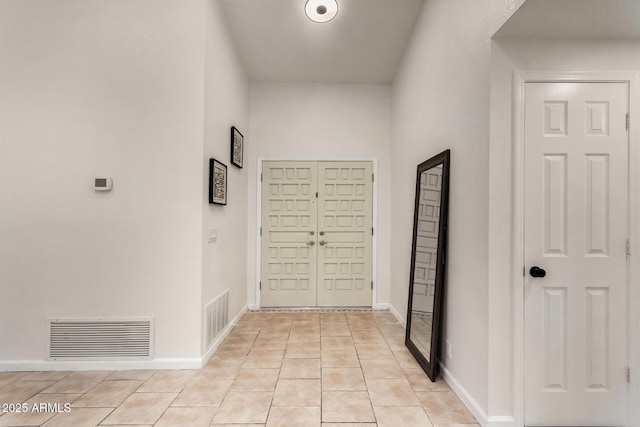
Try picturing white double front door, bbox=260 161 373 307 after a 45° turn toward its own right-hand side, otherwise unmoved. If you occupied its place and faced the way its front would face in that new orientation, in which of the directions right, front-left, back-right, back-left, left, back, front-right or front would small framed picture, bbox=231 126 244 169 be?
front

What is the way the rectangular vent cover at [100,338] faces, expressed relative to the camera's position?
facing the viewer

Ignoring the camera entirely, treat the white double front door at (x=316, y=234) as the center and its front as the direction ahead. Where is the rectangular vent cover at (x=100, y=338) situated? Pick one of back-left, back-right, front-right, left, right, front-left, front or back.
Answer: front-right

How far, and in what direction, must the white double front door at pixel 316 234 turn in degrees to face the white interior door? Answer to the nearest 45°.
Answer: approximately 45° to its left

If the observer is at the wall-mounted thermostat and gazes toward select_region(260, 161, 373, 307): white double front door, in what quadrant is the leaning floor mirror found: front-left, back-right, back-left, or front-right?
front-right

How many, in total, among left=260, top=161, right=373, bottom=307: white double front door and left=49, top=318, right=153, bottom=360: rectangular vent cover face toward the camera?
2

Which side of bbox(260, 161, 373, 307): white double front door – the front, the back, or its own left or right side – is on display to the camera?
front
